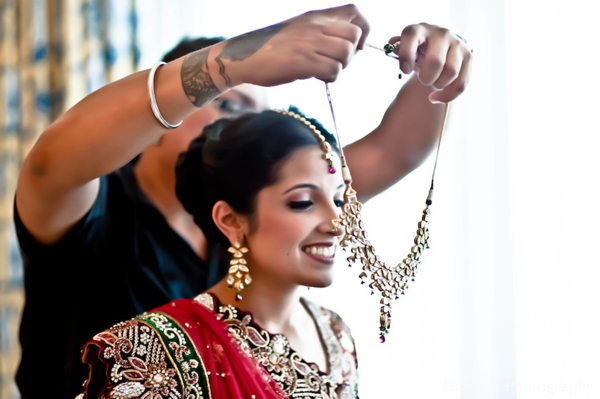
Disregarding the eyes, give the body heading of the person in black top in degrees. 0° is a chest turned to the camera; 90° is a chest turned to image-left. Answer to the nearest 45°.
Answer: approximately 315°
